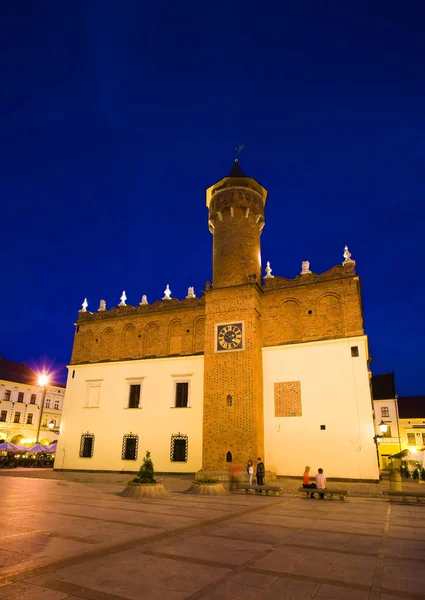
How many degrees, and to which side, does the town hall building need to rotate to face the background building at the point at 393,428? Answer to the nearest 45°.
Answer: approximately 135° to its left

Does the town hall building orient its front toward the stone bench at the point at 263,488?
yes

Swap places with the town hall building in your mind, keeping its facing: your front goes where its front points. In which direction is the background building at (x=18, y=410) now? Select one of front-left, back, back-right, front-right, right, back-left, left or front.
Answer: back-right

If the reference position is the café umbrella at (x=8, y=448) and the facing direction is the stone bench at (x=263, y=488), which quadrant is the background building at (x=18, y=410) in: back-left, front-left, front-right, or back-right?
back-left

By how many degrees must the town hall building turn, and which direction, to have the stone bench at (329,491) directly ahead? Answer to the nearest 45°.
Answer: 0° — it already faces it

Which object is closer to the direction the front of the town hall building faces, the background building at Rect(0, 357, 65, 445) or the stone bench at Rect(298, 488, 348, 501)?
the stone bench

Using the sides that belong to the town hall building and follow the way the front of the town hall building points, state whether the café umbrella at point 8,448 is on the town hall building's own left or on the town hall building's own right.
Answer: on the town hall building's own right

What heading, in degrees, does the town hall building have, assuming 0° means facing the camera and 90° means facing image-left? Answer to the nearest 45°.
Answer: approximately 0°

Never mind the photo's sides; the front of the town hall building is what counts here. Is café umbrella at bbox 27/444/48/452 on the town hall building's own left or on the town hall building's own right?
on the town hall building's own right
